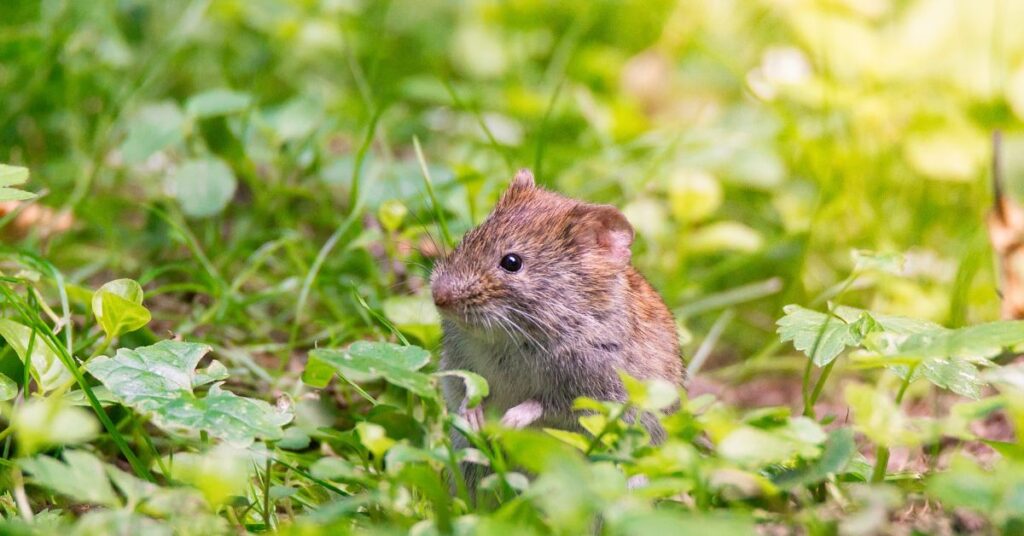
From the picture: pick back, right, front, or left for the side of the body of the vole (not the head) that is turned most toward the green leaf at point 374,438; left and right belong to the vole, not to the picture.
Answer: front

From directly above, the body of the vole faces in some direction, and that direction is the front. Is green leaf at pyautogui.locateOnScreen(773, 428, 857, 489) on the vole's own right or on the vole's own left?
on the vole's own left

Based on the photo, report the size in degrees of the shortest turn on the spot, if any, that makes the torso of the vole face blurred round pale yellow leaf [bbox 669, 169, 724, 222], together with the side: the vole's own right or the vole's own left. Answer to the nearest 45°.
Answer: approximately 135° to the vole's own right

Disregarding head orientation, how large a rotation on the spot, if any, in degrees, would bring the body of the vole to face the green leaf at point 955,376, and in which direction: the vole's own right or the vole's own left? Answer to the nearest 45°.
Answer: approximately 90° to the vole's own left

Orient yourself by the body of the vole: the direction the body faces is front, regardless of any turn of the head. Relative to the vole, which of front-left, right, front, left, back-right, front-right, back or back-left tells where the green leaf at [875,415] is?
left

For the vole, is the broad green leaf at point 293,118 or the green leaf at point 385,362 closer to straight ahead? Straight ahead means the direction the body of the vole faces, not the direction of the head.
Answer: the green leaf

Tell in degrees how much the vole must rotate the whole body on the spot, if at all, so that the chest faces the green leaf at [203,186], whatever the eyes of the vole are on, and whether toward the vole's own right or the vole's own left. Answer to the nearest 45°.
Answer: approximately 90° to the vole's own right

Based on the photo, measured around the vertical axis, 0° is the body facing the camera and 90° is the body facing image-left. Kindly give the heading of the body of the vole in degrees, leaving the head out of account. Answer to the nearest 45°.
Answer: approximately 45°

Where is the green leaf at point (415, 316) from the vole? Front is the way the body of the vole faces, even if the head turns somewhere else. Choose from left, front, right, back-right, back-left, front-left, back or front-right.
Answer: right

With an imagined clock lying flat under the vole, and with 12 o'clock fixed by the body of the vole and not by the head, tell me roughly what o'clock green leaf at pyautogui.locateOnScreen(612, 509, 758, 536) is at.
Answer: The green leaf is roughly at 10 o'clock from the vole.

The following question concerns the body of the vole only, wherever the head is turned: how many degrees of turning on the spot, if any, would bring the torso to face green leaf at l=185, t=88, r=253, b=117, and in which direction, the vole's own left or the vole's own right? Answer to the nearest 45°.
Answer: approximately 90° to the vole's own right

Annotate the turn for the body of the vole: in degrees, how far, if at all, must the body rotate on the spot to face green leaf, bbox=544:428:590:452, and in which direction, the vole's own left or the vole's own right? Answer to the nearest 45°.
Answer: approximately 45° to the vole's own left

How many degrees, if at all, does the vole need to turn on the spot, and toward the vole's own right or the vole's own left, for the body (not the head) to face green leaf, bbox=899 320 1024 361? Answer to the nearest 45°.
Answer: approximately 90° to the vole's own left

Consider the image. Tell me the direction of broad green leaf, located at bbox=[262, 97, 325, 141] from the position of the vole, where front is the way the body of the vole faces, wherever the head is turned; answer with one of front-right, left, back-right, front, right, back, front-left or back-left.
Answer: right

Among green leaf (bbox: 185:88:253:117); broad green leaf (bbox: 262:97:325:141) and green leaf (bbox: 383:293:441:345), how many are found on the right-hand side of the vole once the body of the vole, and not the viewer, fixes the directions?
3

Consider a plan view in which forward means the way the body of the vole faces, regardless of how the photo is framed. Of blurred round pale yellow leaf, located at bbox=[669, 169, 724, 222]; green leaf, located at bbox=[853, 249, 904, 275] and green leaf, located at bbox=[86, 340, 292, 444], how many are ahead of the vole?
1

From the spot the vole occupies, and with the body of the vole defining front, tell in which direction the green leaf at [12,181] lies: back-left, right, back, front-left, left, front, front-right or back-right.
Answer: front-right

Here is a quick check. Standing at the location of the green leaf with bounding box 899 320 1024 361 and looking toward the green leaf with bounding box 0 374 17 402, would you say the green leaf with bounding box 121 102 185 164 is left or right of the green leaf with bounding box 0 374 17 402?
right

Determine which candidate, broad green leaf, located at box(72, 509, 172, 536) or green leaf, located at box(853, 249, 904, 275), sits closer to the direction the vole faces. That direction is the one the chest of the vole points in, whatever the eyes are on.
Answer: the broad green leaf
